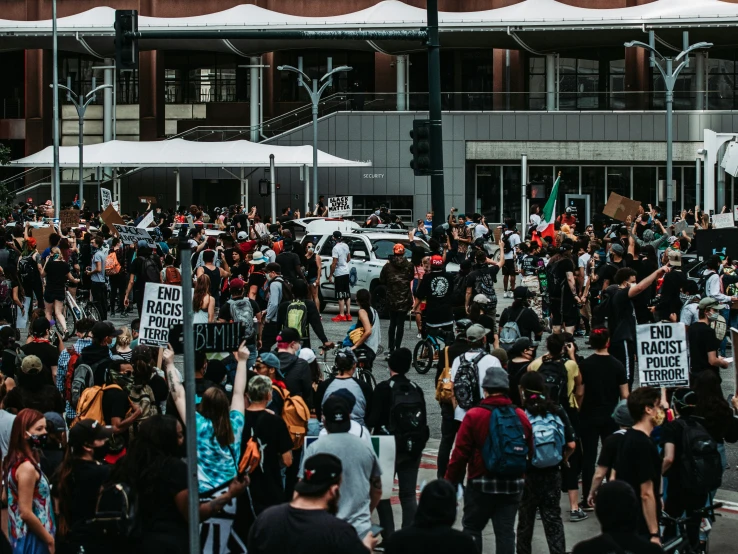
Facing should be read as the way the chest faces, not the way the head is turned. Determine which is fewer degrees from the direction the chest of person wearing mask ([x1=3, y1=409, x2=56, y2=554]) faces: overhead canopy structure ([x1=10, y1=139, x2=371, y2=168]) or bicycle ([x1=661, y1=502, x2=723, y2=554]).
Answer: the bicycle
